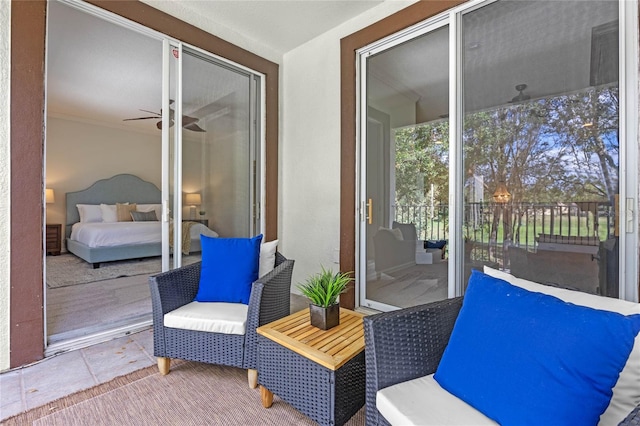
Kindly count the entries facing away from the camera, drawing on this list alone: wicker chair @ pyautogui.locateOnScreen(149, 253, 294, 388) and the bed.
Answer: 0

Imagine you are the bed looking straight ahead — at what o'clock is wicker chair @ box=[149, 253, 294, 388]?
The wicker chair is roughly at 1 o'clock from the bed.

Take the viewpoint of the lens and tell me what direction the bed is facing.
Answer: facing the viewer and to the right of the viewer

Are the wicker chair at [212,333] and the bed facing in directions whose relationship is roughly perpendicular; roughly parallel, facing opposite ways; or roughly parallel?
roughly perpendicular

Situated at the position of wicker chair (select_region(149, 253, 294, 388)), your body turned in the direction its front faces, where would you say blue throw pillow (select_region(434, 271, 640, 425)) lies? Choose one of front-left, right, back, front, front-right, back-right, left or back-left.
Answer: left

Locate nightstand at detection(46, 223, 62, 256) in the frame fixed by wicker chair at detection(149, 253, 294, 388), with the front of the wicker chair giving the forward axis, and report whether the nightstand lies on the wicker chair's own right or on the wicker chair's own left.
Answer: on the wicker chair's own right

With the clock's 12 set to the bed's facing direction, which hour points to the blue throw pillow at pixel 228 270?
The blue throw pillow is roughly at 1 o'clock from the bed.

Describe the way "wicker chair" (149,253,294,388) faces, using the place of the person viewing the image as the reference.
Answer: facing the viewer and to the left of the viewer
